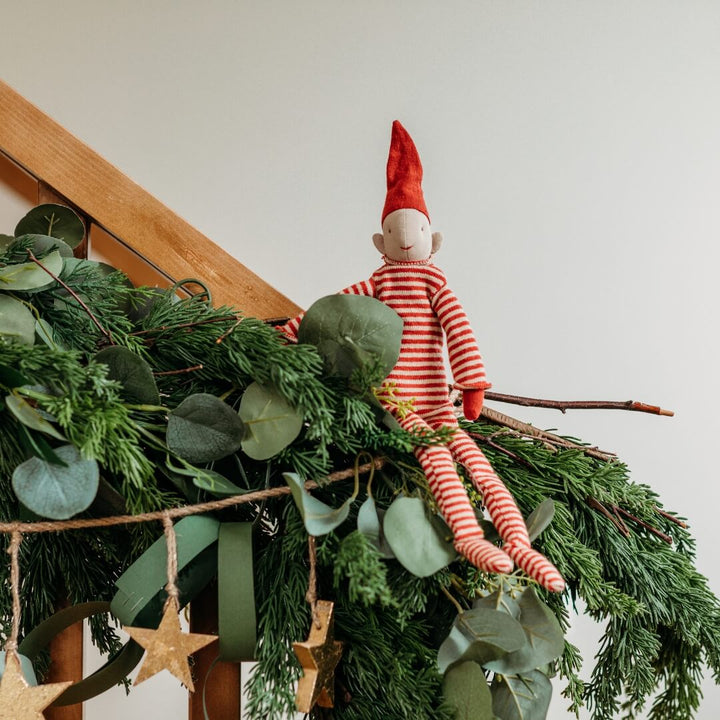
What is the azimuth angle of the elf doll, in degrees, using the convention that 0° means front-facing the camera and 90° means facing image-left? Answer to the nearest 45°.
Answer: approximately 0°
